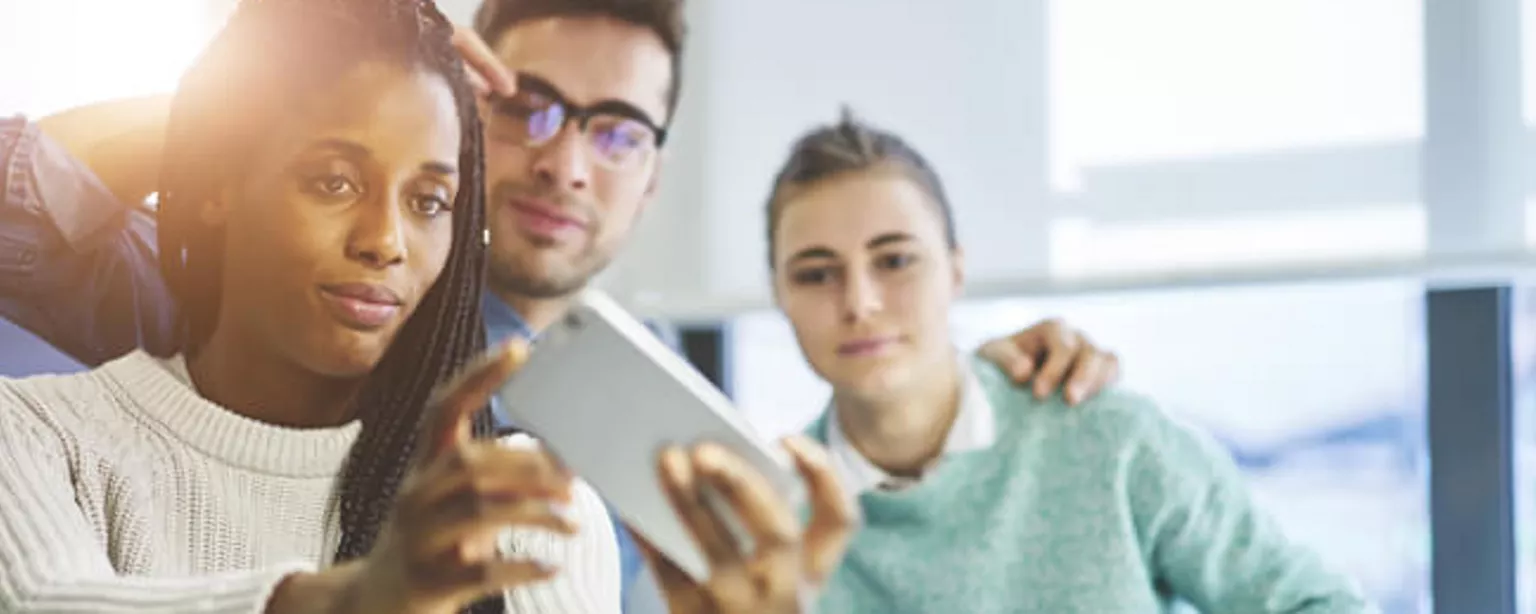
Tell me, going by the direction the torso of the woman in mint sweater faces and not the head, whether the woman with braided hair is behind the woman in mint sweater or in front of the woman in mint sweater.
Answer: in front

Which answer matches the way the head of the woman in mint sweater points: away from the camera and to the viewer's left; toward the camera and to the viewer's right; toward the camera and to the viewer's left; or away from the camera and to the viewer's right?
toward the camera and to the viewer's left

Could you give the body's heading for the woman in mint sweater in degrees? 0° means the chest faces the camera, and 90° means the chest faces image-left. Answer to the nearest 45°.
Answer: approximately 45°

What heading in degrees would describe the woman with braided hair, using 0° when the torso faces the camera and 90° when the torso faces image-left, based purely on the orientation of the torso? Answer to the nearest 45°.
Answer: approximately 315°

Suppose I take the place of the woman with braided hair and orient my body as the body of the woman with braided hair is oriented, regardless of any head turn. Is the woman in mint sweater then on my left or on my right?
on my left

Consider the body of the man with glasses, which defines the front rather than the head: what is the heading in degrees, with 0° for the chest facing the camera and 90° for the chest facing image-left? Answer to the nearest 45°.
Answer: approximately 0°

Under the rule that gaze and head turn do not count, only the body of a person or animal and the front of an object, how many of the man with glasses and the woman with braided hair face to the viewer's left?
0

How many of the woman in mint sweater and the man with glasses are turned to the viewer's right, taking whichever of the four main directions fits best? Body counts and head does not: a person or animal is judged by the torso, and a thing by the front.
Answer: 0
